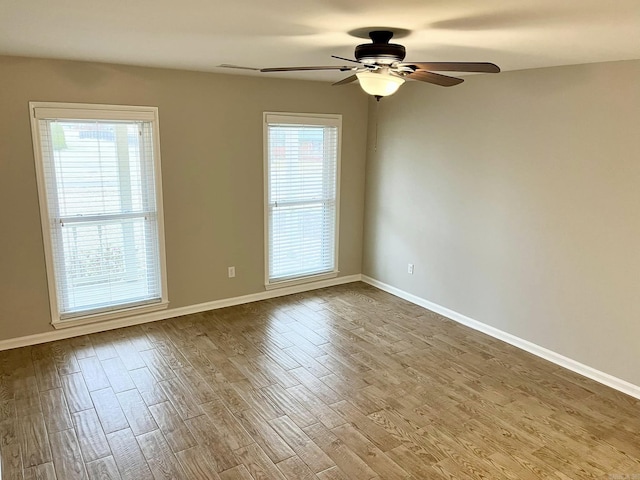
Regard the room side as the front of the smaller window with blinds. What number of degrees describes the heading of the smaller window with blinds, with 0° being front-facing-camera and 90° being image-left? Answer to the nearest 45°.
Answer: approximately 315°

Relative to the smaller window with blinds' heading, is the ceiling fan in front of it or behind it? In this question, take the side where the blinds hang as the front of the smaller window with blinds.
in front

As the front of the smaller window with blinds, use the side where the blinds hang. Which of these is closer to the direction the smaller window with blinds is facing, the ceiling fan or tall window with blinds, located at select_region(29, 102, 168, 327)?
the ceiling fan

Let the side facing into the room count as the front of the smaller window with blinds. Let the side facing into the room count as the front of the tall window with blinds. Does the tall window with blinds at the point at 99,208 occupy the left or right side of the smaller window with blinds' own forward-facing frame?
on its right
